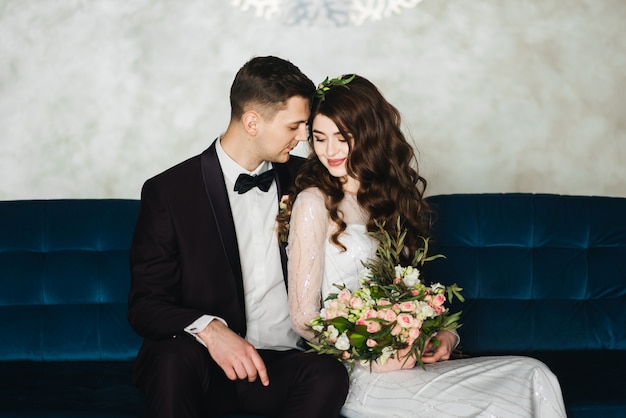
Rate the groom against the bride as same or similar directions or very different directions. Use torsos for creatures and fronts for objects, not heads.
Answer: same or similar directions

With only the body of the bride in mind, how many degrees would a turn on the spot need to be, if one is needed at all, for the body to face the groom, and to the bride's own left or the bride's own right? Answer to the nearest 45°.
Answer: approximately 135° to the bride's own right

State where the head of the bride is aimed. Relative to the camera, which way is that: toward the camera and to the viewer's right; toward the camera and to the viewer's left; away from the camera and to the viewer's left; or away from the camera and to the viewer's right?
toward the camera and to the viewer's left

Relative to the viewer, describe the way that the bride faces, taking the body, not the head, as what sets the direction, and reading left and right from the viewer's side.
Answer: facing the viewer and to the right of the viewer

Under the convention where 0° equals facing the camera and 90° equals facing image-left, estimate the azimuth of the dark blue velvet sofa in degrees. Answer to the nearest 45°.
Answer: approximately 0°
